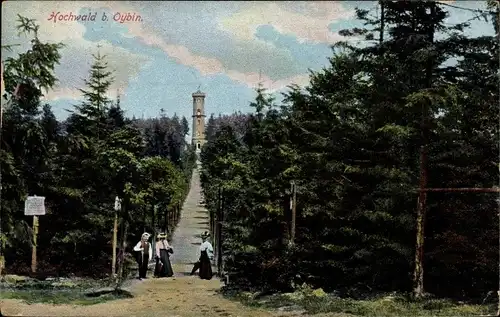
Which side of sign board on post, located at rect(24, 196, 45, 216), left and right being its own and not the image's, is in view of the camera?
front

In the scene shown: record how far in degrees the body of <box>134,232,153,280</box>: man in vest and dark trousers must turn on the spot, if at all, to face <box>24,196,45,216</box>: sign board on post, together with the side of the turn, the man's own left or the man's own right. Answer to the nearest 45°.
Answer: approximately 45° to the man's own right

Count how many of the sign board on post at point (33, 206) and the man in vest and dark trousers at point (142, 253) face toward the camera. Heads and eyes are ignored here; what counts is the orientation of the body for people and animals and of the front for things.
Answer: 2
